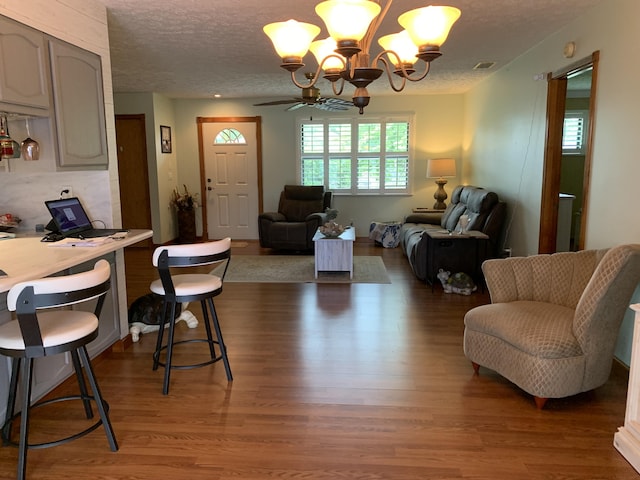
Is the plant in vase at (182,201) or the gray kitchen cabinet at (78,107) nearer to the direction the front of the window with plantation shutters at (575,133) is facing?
the gray kitchen cabinet

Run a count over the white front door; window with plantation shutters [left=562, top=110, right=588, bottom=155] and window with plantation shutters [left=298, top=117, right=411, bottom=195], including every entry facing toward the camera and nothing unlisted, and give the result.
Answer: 3

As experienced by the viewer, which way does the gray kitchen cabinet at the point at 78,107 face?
facing the viewer and to the right of the viewer

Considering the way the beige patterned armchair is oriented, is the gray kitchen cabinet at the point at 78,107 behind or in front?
in front

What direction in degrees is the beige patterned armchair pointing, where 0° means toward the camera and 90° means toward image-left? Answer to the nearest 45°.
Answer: approximately 45°

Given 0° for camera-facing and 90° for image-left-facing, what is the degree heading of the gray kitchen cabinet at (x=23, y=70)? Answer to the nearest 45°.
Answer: approximately 315°

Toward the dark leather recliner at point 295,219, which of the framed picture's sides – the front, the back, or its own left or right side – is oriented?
front

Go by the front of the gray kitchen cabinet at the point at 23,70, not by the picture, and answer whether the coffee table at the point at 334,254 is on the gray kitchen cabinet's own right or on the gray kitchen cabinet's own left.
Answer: on the gray kitchen cabinet's own left

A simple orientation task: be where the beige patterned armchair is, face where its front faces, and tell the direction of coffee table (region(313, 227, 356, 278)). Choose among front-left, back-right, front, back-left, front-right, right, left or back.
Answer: right

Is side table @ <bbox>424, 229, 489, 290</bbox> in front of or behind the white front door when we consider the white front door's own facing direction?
in front

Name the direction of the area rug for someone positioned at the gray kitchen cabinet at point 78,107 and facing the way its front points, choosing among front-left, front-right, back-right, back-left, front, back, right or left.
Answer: left

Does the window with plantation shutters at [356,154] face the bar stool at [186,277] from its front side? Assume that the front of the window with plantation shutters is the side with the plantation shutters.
yes

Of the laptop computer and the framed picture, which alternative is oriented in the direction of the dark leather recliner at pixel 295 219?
the framed picture

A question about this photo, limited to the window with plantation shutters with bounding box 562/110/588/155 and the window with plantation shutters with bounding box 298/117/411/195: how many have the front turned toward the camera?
2

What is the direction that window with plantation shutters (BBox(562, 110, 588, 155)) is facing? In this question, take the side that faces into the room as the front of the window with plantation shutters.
toward the camera

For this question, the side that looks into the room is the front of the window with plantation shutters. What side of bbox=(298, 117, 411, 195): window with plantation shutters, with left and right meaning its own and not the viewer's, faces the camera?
front

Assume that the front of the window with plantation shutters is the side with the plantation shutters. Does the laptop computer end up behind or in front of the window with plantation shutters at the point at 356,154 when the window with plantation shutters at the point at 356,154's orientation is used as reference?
in front

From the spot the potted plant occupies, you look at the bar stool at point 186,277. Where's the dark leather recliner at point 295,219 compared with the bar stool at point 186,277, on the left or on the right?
left
